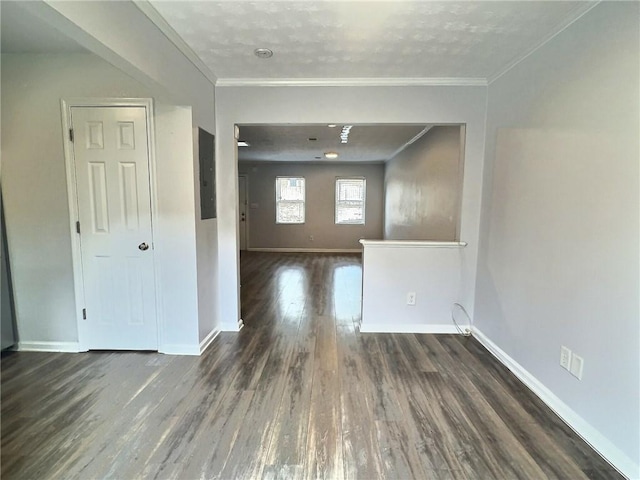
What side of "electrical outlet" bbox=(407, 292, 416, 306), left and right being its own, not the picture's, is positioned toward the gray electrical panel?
right

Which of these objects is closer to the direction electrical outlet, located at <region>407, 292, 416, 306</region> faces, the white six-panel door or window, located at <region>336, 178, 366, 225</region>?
the white six-panel door

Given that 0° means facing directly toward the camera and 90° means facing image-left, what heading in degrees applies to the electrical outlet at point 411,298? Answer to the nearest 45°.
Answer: approximately 0°

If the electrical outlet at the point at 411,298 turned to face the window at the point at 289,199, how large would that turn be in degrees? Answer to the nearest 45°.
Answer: approximately 135° to its right

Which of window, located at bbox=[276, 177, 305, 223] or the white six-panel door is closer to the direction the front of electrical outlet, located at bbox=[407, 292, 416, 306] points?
the white six-panel door

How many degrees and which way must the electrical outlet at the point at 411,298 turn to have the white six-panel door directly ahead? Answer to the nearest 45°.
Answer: approximately 45° to its right

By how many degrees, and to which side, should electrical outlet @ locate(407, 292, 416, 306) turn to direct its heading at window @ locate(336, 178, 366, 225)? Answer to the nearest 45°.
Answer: approximately 180°

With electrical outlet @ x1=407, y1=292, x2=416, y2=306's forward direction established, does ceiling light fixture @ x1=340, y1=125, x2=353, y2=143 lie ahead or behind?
behind

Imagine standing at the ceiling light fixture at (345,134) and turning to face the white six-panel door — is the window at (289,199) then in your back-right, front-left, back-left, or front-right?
back-right
